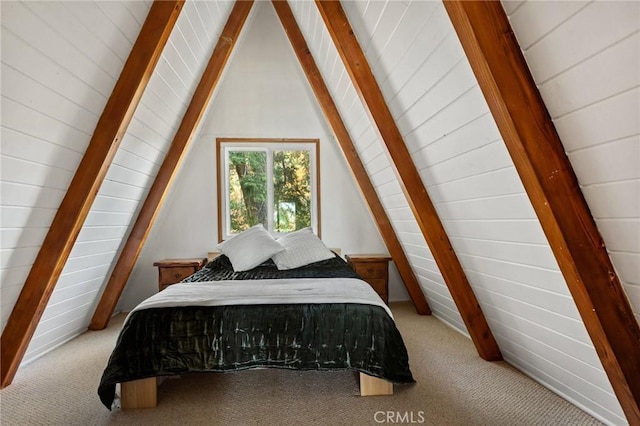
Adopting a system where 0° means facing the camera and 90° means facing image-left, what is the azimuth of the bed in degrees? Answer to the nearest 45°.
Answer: approximately 0°

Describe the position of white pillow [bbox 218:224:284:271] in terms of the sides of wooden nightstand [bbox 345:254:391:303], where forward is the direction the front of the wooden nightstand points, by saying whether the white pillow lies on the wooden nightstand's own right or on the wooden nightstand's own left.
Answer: on the wooden nightstand's own right

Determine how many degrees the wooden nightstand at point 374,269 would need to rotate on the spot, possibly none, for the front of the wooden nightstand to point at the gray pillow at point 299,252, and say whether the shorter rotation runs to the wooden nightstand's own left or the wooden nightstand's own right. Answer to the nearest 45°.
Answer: approximately 45° to the wooden nightstand's own right

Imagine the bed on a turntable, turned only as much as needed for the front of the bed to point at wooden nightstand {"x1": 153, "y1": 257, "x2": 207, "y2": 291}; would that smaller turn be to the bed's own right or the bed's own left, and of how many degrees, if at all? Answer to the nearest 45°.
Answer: approximately 135° to the bed's own right

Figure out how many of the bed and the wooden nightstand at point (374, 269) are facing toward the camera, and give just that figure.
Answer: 2

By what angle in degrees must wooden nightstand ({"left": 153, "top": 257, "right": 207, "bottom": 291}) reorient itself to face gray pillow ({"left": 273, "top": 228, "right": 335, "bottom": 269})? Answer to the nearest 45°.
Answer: approximately 45° to its left

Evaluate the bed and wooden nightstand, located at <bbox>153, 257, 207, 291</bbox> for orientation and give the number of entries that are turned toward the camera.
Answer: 2

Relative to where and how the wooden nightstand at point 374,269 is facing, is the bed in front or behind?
in front
